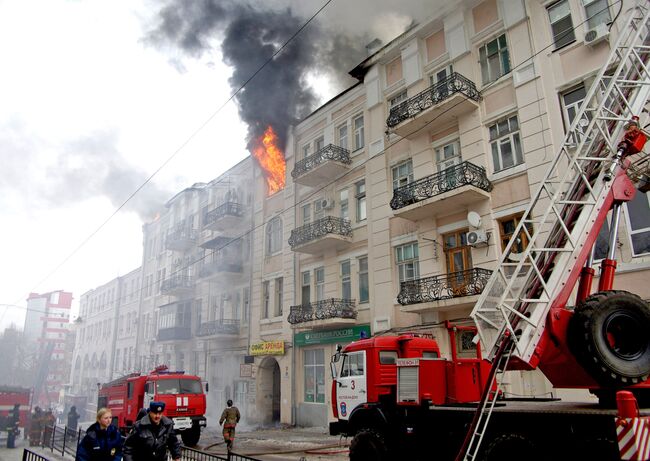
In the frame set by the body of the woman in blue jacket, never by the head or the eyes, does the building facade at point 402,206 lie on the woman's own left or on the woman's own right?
on the woman's own left

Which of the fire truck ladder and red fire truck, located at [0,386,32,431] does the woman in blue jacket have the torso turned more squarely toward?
the fire truck ladder

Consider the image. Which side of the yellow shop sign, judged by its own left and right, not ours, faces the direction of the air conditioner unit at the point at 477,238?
left

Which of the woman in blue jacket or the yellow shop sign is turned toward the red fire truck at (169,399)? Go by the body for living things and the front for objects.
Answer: the yellow shop sign

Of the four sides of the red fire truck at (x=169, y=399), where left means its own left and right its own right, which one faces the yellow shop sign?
left

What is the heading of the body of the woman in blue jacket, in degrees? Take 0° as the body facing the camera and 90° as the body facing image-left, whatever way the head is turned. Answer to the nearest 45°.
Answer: approximately 315°

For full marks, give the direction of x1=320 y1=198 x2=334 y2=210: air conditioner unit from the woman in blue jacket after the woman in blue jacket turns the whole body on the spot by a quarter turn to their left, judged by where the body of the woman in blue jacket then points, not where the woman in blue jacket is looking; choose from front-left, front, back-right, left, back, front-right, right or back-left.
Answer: front

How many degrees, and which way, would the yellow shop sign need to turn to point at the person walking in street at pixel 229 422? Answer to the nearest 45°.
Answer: approximately 45° to its left

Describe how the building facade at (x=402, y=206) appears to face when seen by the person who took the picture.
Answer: facing the viewer and to the left of the viewer

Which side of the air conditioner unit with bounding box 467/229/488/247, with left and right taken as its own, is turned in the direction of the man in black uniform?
front
